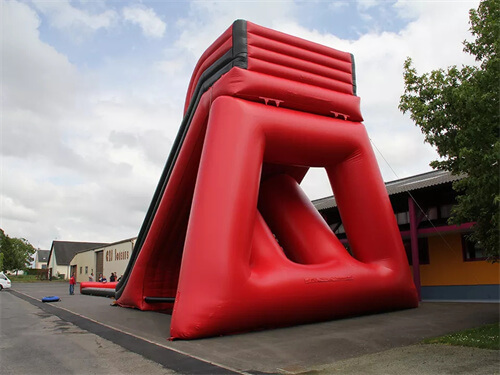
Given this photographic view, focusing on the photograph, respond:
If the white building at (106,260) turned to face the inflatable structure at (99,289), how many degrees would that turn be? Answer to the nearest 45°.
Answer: approximately 45° to its left

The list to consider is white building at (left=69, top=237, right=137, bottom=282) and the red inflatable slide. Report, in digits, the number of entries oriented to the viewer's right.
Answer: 0

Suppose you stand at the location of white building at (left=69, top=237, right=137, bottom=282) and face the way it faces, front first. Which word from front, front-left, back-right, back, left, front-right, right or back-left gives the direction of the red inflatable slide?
front-left

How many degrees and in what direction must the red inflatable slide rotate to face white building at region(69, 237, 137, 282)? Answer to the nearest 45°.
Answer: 0° — it already faces it

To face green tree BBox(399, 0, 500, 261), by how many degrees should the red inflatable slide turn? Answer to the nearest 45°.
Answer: approximately 180°

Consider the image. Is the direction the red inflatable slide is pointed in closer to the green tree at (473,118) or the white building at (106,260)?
the white building

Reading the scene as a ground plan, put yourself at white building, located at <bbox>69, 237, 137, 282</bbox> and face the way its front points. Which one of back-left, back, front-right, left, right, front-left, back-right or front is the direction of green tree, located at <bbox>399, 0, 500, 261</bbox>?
front-left

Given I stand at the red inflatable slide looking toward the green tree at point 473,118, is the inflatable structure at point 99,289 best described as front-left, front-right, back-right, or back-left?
back-left

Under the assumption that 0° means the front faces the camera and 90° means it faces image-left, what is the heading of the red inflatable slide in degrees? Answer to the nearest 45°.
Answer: approximately 135°
